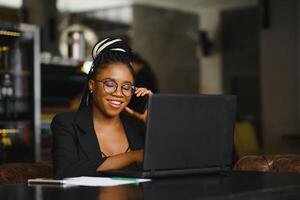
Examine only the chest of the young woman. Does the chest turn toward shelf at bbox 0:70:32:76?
no

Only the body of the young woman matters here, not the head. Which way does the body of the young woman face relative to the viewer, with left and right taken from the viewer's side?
facing the viewer and to the right of the viewer

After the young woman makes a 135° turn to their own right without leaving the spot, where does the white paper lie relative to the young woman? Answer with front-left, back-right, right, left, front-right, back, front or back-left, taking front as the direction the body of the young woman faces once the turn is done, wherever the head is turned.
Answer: left

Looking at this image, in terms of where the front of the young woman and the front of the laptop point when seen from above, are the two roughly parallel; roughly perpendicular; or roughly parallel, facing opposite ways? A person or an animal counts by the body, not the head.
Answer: roughly parallel, facing opposite ways

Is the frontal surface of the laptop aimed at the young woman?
yes

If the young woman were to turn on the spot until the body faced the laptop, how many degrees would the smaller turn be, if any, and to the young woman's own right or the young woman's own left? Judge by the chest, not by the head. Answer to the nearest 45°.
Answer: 0° — they already face it

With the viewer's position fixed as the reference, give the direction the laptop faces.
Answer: facing away from the viewer and to the left of the viewer
